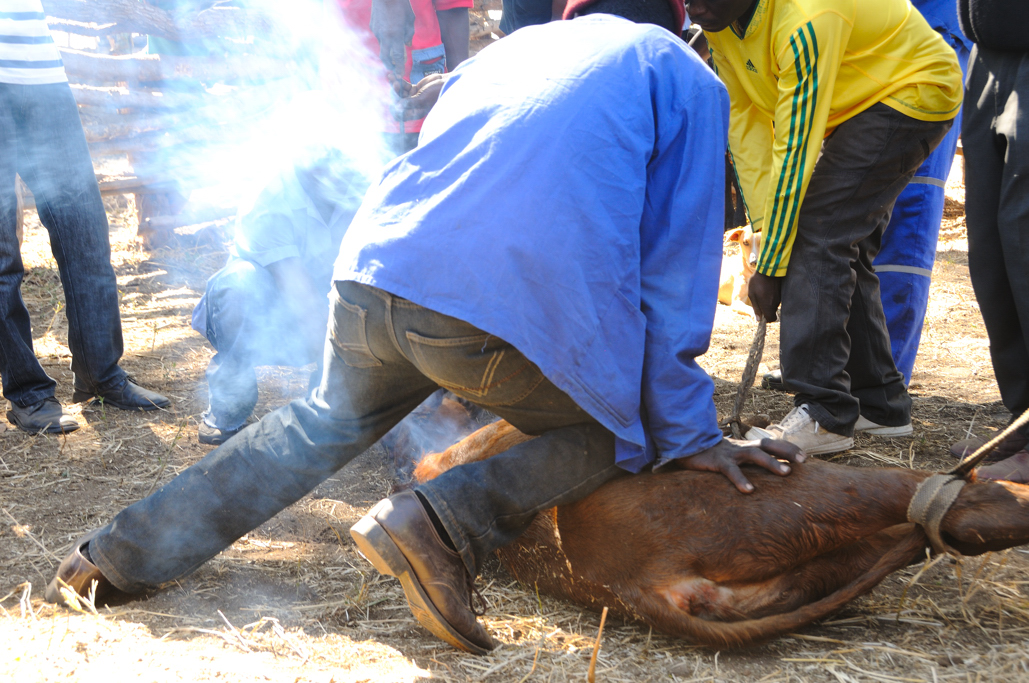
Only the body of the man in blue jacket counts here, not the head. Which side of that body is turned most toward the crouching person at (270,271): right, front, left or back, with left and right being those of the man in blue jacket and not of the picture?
left

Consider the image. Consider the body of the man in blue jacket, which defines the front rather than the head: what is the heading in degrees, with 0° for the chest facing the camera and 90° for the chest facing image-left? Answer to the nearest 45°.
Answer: approximately 225°
